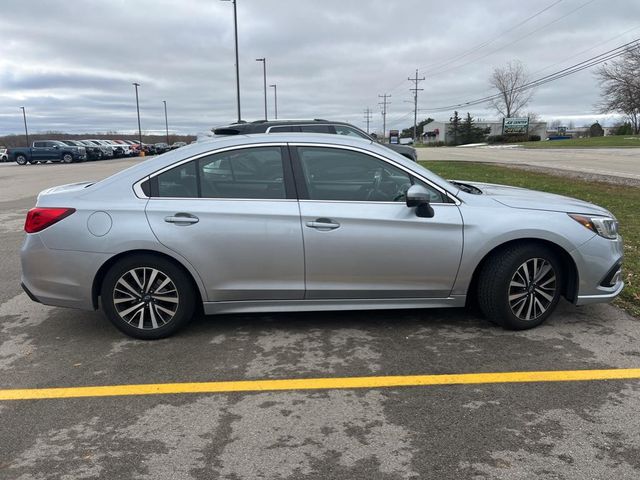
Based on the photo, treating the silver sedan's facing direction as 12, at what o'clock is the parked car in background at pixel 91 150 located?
The parked car in background is roughly at 8 o'clock from the silver sedan.

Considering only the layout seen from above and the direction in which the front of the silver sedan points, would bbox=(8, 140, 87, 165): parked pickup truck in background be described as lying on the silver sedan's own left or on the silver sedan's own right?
on the silver sedan's own left

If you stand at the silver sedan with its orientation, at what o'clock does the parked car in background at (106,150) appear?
The parked car in background is roughly at 8 o'clock from the silver sedan.

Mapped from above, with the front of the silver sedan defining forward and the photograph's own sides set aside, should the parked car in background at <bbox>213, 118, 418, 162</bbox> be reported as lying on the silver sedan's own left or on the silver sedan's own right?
on the silver sedan's own left

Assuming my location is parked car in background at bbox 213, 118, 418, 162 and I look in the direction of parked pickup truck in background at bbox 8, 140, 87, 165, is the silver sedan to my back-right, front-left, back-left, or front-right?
back-left

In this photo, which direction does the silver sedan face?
to the viewer's right
